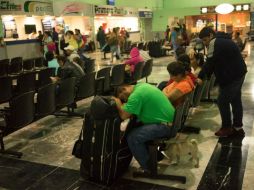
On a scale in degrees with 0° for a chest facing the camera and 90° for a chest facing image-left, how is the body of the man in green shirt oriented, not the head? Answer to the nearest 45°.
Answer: approximately 90°

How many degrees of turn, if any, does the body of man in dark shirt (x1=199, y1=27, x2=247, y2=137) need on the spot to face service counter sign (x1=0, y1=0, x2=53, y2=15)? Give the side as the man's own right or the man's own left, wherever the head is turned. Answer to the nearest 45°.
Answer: approximately 45° to the man's own right

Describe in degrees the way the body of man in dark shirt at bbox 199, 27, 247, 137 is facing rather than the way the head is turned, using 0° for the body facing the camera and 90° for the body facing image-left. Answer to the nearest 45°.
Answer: approximately 90°

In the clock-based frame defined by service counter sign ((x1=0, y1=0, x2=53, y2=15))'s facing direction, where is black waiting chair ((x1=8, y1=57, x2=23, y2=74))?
The black waiting chair is roughly at 12 o'clock from the service counter sign.

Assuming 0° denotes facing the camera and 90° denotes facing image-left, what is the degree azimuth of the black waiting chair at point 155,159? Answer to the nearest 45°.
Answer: approximately 90°

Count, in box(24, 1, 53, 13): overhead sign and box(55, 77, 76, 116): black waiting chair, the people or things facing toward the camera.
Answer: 1

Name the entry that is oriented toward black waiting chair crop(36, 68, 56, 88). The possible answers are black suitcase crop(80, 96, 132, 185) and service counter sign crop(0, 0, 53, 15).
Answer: the service counter sign

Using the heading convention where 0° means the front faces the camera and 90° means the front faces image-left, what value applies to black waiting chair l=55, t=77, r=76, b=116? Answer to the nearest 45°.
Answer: approximately 135°

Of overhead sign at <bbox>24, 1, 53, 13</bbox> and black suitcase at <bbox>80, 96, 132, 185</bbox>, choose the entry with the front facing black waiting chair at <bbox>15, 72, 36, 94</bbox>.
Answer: the overhead sign
